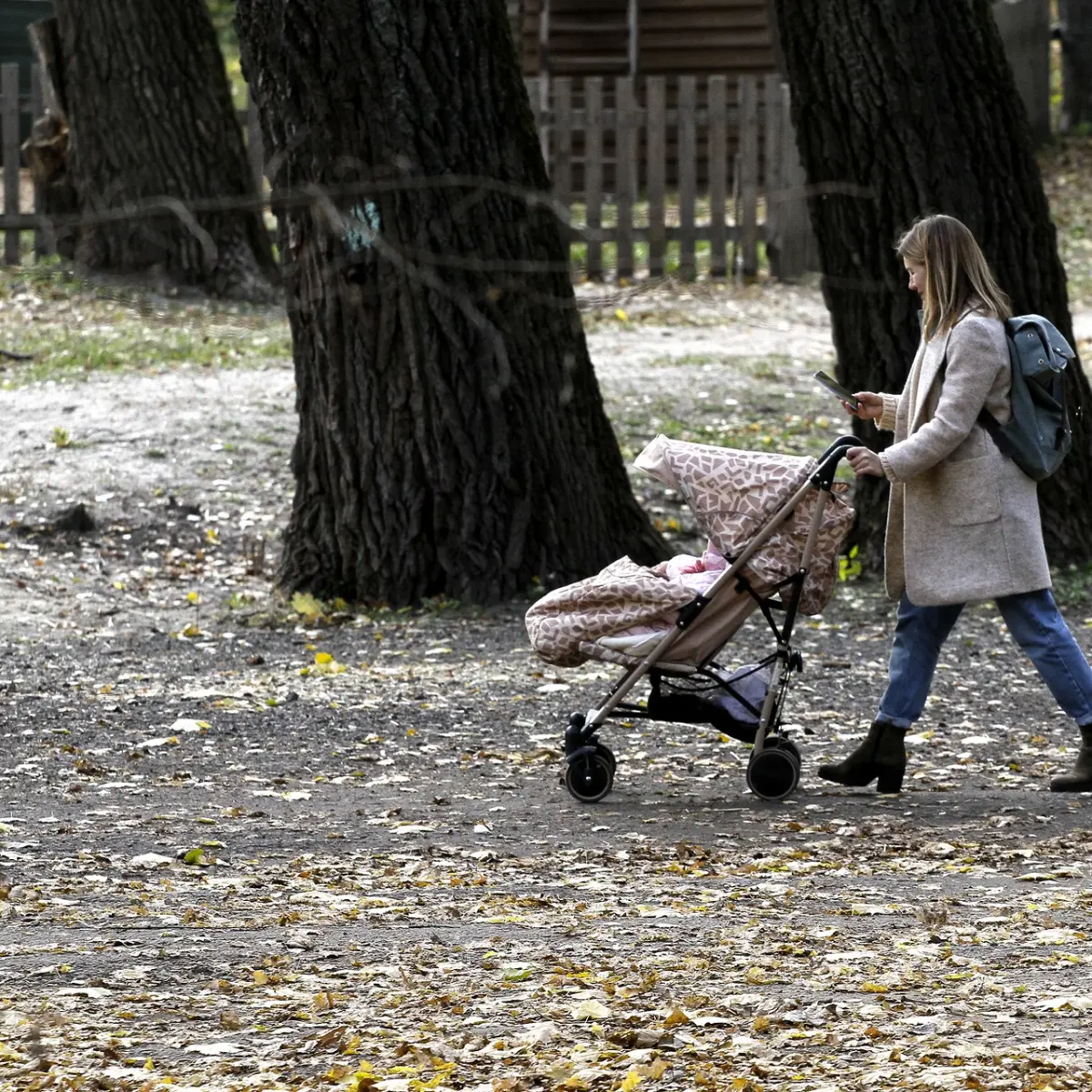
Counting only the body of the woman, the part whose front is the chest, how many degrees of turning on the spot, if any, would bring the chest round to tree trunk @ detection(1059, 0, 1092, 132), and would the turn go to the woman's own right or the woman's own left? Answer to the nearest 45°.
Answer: approximately 90° to the woman's own right

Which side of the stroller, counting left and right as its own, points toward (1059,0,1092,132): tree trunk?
right

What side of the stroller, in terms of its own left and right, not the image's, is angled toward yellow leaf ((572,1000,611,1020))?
left

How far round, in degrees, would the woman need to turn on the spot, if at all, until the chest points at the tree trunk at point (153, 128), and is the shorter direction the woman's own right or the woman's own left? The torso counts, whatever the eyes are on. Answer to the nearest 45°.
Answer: approximately 45° to the woman's own right

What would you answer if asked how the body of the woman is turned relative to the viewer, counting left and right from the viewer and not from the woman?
facing to the left of the viewer

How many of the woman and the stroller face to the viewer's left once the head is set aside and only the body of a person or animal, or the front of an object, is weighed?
2

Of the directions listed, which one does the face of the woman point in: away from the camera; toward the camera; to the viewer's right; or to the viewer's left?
to the viewer's left

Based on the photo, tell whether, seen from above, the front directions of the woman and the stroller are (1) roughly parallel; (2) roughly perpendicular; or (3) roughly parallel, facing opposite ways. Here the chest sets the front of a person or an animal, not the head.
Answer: roughly parallel

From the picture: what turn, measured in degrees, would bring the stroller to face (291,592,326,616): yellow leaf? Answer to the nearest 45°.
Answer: approximately 45° to its right

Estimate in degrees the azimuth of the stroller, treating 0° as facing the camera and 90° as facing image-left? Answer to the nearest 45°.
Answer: approximately 90°

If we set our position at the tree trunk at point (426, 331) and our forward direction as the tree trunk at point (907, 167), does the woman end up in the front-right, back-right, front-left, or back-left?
front-right

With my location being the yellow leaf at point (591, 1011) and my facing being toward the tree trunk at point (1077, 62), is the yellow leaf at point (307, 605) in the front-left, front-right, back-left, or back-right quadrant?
front-left

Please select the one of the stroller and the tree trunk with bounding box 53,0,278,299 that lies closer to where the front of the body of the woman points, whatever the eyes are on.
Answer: the stroller

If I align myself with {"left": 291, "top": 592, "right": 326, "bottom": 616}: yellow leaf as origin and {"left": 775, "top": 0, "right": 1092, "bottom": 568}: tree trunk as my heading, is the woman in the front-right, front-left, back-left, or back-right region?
front-right

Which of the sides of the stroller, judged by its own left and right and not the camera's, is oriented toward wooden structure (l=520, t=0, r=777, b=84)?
right
